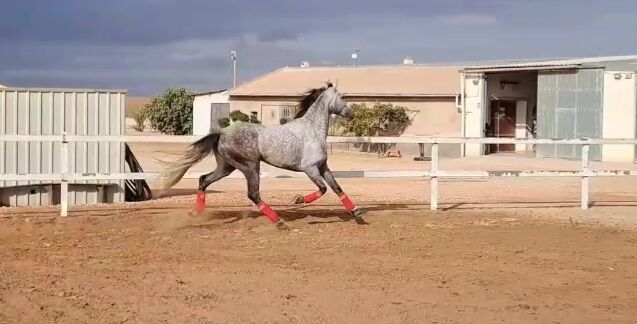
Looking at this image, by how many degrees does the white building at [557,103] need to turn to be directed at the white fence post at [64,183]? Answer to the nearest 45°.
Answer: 0° — it already faces it

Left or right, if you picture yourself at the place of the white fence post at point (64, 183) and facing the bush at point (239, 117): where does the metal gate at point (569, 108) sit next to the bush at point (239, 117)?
right

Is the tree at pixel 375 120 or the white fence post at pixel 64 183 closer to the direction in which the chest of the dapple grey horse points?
the tree

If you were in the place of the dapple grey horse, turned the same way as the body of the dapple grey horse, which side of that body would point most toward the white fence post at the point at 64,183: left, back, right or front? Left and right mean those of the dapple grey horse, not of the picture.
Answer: back

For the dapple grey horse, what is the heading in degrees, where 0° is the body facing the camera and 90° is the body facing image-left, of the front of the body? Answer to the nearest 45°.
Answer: approximately 270°

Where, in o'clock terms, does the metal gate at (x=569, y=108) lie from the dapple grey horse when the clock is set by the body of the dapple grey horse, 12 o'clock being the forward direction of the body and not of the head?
The metal gate is roughly at 10 o'clock from the dapple grey horse.

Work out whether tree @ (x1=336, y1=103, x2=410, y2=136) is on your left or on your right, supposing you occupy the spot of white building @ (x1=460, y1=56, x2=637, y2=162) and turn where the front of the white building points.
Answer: on your right

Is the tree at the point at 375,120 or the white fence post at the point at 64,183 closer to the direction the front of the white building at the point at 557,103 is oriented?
the white fence post

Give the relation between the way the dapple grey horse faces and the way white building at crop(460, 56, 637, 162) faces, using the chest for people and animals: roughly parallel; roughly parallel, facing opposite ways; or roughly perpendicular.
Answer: roughly perpendicular

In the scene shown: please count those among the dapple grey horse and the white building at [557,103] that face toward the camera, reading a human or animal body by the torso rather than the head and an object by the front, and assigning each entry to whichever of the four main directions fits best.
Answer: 1

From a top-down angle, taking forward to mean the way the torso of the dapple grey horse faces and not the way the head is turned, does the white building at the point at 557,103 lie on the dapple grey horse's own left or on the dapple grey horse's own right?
on the dapple grey horse's own left
